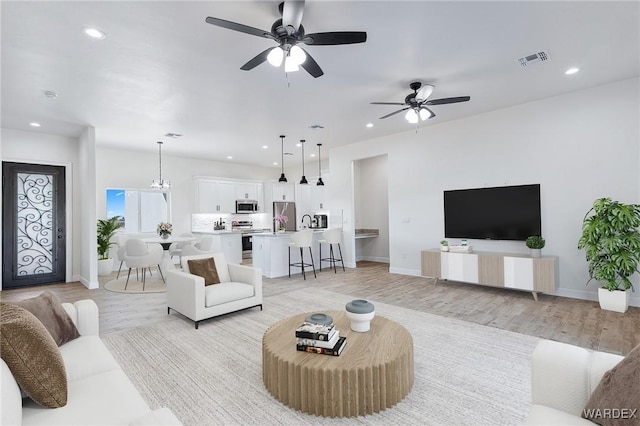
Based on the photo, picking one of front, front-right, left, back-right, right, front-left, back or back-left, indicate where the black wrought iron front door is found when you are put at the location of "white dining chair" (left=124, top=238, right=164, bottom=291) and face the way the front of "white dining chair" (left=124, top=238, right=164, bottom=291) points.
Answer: left

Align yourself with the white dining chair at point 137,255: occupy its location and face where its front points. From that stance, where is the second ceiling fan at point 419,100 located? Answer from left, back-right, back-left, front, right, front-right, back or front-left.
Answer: right

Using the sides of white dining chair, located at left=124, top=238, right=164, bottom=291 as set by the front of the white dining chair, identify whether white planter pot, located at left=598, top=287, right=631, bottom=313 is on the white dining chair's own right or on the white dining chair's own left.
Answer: on the white dining chair's own right

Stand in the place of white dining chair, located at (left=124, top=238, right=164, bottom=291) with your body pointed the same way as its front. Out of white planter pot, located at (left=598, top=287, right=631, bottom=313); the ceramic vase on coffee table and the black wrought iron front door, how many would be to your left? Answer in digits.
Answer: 1

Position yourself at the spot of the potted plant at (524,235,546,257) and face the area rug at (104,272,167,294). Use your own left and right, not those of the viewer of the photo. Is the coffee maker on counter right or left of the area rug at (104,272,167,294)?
right

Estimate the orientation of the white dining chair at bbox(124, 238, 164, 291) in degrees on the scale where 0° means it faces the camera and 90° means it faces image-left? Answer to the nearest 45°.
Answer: approximately 225°

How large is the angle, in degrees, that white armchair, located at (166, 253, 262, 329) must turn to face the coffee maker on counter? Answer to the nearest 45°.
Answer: approximately 90° to its left

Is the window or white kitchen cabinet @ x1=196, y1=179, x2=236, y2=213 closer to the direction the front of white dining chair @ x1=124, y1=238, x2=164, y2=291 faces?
the white kitchen cabinet

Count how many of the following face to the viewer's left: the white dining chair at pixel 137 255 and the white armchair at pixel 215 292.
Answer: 0

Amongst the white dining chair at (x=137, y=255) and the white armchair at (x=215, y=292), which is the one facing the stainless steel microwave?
the white dining chair at (x=137, y=255)

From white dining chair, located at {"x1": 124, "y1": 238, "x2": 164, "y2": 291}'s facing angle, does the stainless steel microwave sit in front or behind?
in front

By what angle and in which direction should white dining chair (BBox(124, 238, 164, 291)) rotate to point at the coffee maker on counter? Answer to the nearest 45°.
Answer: approximately 45° to its right

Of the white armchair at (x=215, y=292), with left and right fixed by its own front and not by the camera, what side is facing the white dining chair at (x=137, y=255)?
back

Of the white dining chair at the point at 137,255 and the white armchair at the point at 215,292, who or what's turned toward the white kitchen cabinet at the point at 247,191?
the white dining chair at the point at 137,255

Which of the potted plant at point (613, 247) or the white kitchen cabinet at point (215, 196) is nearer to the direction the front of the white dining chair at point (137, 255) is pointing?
the white kitchen cabinet
